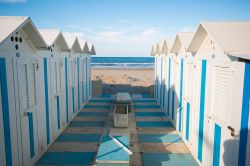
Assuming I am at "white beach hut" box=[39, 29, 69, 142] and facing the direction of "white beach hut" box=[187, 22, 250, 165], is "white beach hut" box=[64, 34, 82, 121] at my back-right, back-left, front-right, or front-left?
back-left

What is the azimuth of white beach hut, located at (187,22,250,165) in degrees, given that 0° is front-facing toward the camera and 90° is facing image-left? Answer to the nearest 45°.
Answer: approximately 45°

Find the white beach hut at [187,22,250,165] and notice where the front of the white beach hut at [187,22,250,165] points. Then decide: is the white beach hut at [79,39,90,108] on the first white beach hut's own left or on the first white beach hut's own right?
on the first white beach hut's own right

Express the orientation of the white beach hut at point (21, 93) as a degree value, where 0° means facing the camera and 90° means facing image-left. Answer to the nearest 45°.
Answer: approximately 315°

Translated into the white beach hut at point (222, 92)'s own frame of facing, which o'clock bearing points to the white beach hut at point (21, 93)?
the white beach hut at point (21, 93) is roughly at 1 o'clock from the white beach hut at point (222, 92).

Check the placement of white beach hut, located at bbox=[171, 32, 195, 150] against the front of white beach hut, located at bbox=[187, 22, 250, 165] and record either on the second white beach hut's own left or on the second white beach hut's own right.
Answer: on the second white beach hut's own right

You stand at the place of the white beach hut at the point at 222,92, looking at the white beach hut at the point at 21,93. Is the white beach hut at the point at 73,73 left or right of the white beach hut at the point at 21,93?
right

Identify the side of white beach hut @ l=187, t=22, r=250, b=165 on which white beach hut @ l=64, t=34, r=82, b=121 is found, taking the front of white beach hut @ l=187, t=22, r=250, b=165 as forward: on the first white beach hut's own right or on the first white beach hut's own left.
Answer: on the first white beach hut's own right

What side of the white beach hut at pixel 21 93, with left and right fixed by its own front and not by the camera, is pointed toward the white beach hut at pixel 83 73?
left

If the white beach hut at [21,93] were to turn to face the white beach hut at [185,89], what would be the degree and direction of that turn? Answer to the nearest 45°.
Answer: approximately 45° to its left
